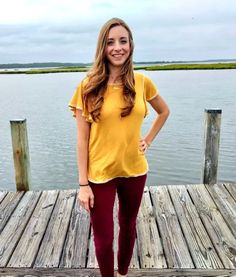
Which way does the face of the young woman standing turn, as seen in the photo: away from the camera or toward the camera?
toward the camera

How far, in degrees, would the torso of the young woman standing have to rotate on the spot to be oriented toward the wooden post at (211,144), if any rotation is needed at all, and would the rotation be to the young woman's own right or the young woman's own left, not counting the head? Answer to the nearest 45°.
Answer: approximately 135° to the young woman's own left

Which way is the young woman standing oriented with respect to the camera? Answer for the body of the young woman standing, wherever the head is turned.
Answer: toward the camera
